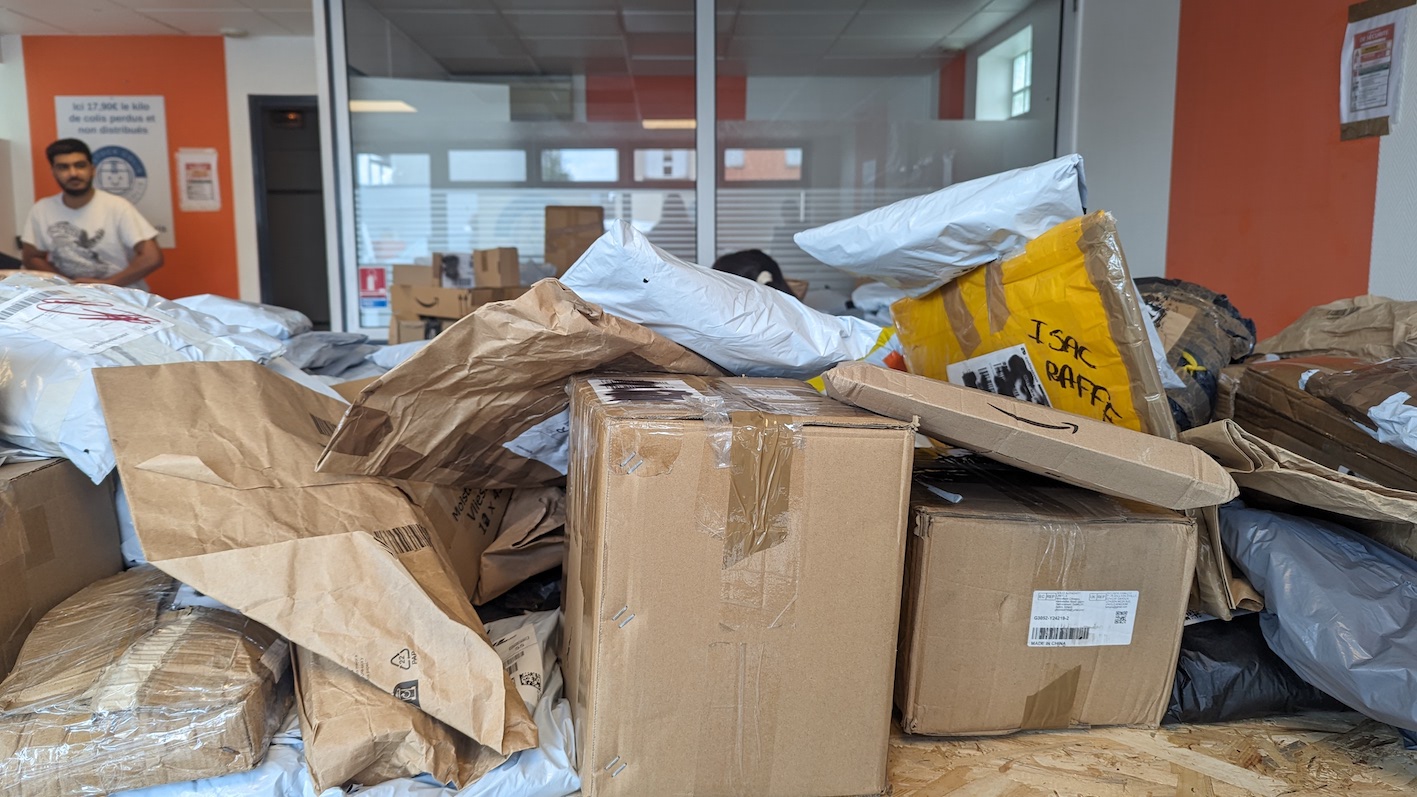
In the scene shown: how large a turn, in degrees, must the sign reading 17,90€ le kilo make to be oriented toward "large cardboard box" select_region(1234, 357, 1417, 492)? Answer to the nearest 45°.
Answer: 0° — it already faces it

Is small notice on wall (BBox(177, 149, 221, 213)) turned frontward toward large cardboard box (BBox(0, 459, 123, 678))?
yes

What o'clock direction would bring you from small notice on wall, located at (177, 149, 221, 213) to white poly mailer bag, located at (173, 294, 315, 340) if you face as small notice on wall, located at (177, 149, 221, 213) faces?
The white poly mailer bag is roughly at 12 o'clock from the small notice on wall.

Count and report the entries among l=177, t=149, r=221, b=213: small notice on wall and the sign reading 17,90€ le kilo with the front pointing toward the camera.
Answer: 2

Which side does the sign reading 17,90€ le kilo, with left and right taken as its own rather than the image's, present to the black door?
left

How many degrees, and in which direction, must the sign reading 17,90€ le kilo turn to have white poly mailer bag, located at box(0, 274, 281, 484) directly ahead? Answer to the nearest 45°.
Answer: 0° — it already faces it
